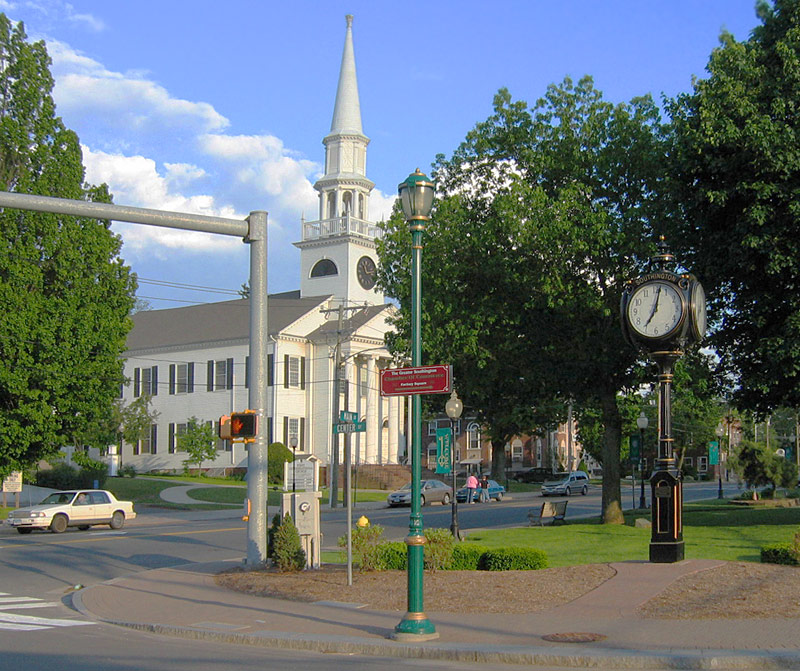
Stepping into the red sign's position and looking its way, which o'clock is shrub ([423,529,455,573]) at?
The shrub is roughly at 6 o'clock from the red sign.

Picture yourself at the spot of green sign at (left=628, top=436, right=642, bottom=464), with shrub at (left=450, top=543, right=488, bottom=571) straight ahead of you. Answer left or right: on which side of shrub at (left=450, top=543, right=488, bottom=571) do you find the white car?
right

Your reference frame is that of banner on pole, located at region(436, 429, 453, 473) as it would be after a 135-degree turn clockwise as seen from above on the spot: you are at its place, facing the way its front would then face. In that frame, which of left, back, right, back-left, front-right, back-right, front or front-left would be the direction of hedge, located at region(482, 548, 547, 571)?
back-left

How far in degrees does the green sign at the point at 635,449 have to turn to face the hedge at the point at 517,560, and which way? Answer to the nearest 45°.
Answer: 0° — it already faces it

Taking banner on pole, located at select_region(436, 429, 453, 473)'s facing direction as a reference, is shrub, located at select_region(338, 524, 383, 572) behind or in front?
in front

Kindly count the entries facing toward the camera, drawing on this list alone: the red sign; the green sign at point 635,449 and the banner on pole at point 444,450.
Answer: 3

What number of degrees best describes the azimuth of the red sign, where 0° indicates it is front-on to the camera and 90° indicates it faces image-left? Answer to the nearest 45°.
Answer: approximately 0°

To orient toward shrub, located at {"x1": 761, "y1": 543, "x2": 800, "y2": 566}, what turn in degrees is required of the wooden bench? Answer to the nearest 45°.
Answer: approximately 45° to its left

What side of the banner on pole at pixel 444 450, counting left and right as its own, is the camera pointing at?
front

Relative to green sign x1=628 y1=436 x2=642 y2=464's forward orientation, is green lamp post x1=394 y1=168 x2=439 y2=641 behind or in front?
in front

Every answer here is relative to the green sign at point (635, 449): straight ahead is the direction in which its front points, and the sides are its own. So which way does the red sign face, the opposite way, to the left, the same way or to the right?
the same way

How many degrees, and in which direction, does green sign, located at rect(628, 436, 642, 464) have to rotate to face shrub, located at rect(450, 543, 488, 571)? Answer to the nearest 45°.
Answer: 0° — it already faces it

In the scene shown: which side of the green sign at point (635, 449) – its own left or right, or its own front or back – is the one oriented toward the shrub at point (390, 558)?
front

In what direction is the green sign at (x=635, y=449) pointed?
toward the camera
